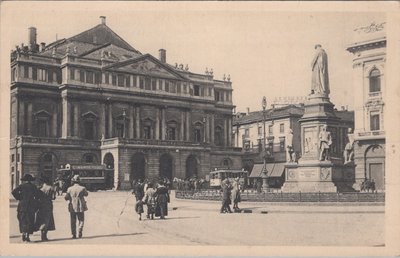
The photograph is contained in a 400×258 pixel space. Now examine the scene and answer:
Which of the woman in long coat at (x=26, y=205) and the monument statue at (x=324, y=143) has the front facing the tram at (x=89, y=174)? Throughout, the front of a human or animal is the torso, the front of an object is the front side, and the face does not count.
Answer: the woman in long coat

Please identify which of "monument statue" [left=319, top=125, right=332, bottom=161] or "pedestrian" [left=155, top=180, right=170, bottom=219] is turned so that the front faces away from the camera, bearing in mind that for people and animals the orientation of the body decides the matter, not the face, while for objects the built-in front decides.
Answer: the pedestrian

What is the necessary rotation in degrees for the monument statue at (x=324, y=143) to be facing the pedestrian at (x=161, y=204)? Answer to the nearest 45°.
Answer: approximately 45° to its right

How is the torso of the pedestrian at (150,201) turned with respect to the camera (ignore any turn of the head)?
away from the camera

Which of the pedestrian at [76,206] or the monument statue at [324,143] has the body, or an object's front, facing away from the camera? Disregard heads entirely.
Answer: the pedestrian

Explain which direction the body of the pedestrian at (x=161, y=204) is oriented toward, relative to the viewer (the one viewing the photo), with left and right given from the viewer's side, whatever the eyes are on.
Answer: facing away from the viewer

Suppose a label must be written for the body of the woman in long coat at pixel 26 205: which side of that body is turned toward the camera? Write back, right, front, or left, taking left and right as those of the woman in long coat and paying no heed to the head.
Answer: back

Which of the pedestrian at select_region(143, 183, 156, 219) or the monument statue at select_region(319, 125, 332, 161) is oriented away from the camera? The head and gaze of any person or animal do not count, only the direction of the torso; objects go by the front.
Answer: the pedestrian

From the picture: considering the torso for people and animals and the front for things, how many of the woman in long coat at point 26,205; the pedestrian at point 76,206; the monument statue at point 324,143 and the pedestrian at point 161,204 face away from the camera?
3

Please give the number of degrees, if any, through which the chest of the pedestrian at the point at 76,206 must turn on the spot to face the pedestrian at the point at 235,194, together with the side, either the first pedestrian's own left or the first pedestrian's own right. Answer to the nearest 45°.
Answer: approximately 45° to the first pedestrian's own right

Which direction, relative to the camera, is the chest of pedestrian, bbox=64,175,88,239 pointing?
away from the camera
